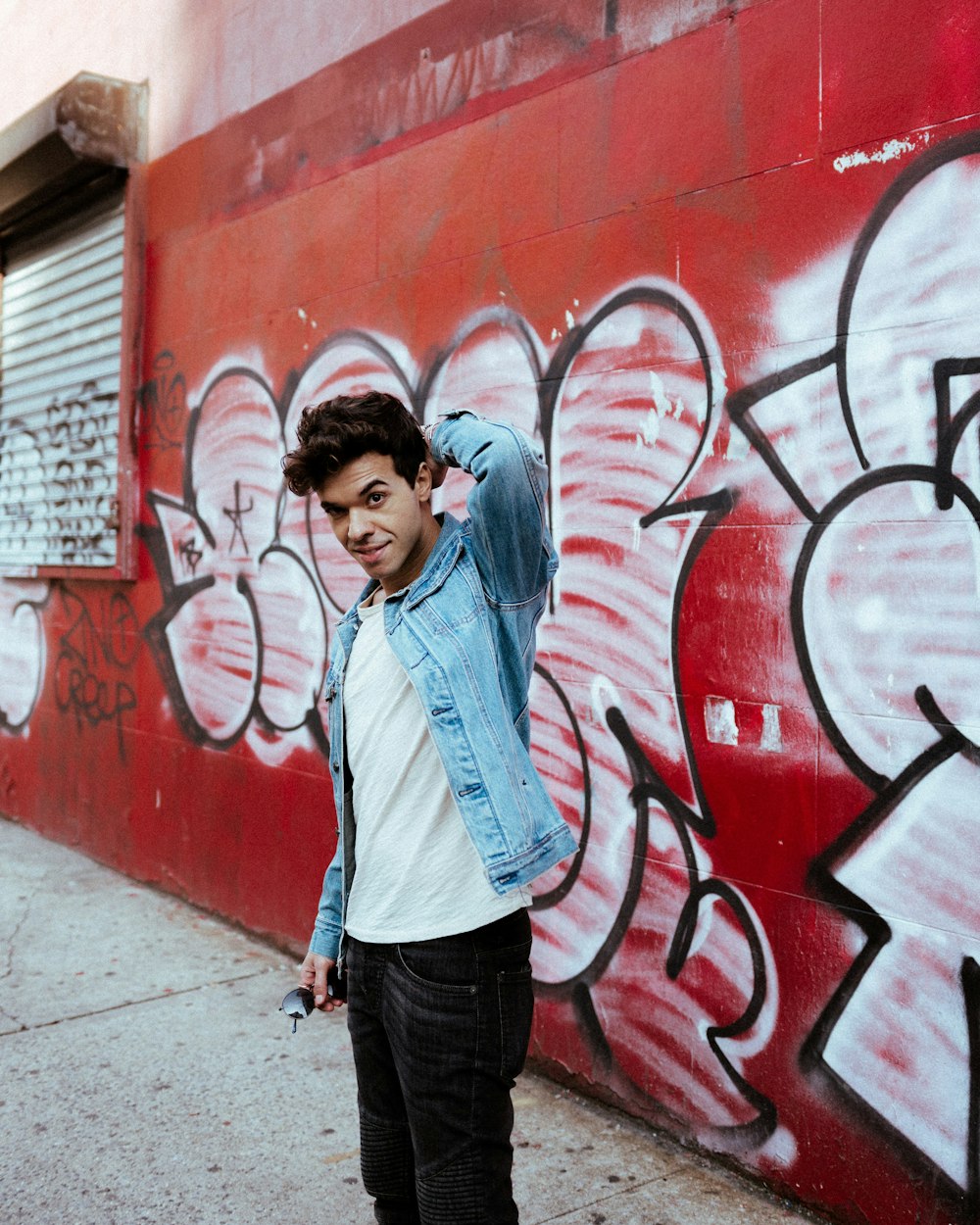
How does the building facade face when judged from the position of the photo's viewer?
facing the viewer and to the left of the viewer

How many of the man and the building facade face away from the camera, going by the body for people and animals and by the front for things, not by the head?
0

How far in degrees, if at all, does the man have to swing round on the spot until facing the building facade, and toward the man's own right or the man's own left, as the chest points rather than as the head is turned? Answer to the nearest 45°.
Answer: approximately 180°

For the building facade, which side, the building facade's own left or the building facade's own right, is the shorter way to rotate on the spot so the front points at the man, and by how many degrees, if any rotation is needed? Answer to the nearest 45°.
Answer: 0° — it already faces them

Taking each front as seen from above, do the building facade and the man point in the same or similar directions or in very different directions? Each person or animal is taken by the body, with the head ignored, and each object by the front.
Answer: same or similar directions
